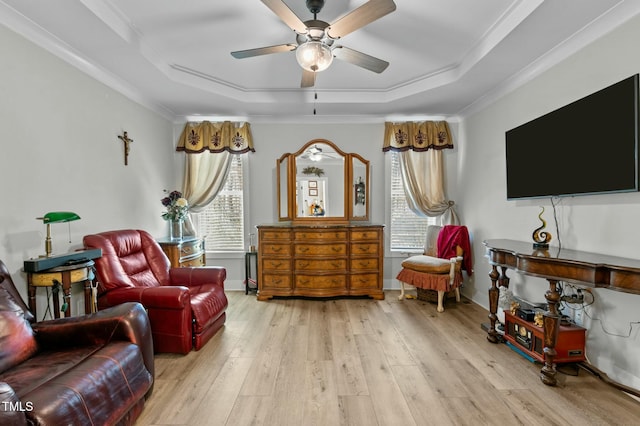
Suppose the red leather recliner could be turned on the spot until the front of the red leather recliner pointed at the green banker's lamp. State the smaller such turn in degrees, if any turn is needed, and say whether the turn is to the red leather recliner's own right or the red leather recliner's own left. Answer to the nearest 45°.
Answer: approximately 135° to the red leather recliner's own right

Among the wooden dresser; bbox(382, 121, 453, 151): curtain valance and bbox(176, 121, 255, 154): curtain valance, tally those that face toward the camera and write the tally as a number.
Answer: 3

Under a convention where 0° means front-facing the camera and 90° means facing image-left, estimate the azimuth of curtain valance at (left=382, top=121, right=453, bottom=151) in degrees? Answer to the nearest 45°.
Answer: approximately 0°

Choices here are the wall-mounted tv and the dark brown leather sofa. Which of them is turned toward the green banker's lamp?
the wall-mounted tv

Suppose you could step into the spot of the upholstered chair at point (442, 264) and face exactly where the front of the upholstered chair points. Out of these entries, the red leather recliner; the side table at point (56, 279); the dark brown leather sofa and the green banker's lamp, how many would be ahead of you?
4

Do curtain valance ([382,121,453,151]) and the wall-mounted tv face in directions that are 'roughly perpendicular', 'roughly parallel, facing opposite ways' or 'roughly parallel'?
roughly perpendicular

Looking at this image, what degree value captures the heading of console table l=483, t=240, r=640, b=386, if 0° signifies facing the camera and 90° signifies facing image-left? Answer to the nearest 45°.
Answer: approximately 45°

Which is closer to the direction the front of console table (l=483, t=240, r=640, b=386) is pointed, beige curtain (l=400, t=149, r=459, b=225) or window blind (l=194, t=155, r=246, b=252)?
the window blind

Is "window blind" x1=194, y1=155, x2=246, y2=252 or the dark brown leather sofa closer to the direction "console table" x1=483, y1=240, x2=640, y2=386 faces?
the dark brown leather sofa

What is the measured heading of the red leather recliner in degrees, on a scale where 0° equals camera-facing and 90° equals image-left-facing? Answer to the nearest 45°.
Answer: approximately 315°

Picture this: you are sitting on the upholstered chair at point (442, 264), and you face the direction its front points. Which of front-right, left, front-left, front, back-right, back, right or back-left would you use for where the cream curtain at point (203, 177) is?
front-right

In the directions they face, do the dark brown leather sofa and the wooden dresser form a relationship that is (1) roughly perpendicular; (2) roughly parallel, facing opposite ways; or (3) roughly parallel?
roughly perpendicular

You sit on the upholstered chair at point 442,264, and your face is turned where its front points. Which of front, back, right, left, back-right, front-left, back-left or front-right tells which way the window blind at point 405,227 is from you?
right

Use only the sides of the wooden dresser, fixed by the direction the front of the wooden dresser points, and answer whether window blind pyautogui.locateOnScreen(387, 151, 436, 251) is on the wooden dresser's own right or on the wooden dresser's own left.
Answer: on the wooden dresser's own left

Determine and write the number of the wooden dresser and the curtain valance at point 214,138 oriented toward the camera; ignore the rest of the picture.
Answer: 2

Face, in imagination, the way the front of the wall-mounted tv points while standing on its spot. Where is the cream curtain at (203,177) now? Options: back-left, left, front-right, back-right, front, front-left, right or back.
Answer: front-right

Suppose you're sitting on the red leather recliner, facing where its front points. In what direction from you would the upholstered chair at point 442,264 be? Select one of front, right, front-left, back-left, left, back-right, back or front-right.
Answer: front-left

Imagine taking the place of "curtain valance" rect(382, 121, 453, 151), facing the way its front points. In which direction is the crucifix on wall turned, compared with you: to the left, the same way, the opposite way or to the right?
to the left
